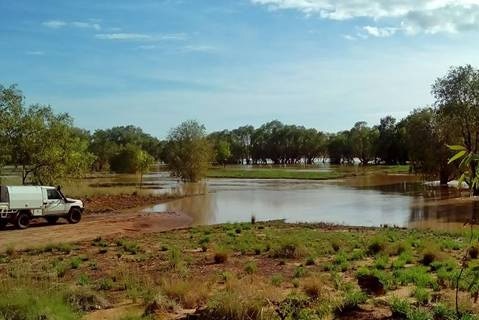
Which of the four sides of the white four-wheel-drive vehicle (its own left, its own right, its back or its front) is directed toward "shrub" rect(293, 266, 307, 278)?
right

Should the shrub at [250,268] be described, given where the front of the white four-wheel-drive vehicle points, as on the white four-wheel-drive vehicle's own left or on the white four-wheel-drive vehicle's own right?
on the white four-wheel-drive vehicle's own right

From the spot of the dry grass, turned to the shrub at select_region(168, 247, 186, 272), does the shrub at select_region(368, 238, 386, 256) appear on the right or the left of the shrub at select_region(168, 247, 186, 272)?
right

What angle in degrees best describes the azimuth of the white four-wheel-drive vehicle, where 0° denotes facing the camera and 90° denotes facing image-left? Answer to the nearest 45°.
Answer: approximately 225°

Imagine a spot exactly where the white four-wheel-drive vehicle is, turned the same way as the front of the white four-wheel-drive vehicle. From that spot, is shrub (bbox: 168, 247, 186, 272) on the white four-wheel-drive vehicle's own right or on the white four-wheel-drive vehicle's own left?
on the white four-wheel-drive vehicle's own right

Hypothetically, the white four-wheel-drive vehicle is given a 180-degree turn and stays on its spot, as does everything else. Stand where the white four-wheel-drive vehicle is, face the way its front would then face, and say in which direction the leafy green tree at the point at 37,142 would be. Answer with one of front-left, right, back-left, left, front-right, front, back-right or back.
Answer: back-right

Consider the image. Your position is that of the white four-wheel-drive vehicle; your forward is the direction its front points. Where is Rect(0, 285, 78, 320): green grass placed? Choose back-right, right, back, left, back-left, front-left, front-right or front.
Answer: back-right

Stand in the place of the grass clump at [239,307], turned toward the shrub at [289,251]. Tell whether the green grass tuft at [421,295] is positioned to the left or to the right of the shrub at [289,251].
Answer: right

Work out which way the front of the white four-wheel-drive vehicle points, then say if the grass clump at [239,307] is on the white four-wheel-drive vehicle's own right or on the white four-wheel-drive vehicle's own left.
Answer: on the white four-wheel-drive vehicle's own right

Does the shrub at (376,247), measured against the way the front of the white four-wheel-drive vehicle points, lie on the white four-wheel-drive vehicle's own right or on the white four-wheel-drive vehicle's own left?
on the white four-wheel-drive vehicle's own right

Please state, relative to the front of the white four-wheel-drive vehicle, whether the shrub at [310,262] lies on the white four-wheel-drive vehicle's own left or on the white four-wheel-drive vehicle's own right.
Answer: on the white four-wheel-drive vehicle's own right

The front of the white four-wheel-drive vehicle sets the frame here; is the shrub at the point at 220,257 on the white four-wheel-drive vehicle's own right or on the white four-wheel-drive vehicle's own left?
on the white four-wheel-drive vehicle's own right
